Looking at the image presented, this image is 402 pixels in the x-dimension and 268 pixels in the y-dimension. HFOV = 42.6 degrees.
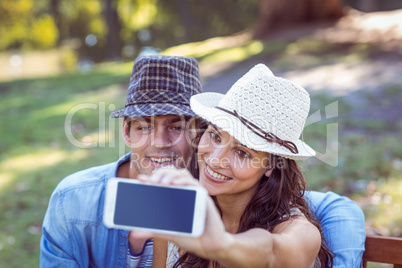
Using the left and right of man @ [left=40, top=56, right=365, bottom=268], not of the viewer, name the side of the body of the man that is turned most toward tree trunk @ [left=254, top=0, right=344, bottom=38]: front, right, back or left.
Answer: back

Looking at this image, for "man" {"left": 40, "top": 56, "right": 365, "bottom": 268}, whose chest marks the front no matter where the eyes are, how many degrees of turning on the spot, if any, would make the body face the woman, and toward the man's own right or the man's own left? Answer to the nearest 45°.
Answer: approximately 45° to the man's own left

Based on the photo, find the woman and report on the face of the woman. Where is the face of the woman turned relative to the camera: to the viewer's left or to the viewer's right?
to the viewer's left

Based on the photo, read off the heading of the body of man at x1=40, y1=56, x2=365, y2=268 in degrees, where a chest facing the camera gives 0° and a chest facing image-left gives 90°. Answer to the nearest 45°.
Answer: approximately 0°
